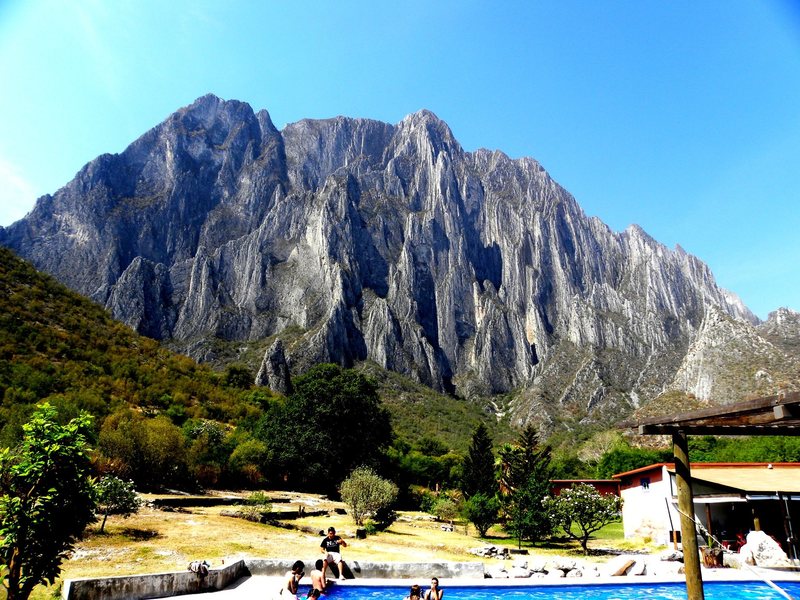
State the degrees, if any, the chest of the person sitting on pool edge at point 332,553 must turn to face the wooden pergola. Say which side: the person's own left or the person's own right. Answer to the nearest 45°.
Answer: approximately 45° to the person's own left

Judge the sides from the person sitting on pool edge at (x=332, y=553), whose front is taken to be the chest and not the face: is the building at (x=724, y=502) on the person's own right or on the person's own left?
on the person's own left

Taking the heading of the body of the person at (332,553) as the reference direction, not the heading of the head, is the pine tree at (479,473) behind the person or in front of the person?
behind

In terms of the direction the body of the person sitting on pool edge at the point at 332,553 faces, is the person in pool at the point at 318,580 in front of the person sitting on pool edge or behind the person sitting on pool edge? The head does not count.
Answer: in front

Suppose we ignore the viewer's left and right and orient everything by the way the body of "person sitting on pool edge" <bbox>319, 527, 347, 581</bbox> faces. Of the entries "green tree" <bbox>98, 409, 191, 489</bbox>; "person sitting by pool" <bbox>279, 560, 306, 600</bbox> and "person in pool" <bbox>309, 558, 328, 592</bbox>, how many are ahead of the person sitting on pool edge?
2

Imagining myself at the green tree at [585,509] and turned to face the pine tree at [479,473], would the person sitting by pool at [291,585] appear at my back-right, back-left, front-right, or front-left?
back-left

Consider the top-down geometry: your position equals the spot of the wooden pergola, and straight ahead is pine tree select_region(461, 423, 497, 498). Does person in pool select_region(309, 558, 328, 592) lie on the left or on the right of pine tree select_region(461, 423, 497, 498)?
left

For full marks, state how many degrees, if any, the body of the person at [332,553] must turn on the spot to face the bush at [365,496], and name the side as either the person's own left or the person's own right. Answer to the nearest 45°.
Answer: approximately 180°

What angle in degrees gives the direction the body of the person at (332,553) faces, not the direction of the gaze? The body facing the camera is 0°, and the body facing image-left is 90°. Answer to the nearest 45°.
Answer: approximately 0°

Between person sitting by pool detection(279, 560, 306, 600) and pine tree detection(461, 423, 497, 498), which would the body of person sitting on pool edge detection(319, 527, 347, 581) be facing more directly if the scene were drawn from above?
the person sitting by pool

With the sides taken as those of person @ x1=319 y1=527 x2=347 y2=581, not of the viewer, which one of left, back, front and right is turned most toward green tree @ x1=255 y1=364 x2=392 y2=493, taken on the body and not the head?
back
